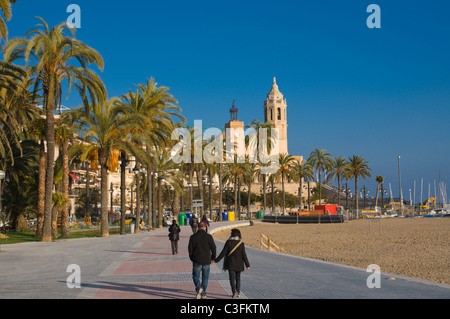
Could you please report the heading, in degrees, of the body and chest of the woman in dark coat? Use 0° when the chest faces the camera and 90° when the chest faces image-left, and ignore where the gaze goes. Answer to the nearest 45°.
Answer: approximately 180°

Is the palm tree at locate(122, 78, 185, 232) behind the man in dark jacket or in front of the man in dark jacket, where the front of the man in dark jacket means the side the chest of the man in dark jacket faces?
in front

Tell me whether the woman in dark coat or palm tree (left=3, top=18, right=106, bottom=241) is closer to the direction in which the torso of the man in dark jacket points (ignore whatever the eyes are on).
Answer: the palm tree

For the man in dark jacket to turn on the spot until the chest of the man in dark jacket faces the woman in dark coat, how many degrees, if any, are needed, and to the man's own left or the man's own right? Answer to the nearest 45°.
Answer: approximately 90° to the man's own right

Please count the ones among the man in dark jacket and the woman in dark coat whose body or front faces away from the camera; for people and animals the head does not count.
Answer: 2

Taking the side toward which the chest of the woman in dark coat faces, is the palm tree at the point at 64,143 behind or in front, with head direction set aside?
in front

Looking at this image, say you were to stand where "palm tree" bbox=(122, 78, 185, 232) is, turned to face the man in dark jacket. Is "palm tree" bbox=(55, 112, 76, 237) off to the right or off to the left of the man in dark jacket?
right

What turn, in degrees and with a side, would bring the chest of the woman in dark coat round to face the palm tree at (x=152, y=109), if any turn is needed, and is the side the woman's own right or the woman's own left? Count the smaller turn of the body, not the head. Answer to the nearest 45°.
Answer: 0° — they already face it

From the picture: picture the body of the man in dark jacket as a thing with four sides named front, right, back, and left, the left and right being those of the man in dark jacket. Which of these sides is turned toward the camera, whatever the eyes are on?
back
